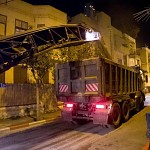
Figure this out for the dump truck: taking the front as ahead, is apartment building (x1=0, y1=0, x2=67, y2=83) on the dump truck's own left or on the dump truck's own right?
on the dump truck's own left

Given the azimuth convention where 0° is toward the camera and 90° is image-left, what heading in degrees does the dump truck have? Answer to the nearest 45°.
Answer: approximately 225°
